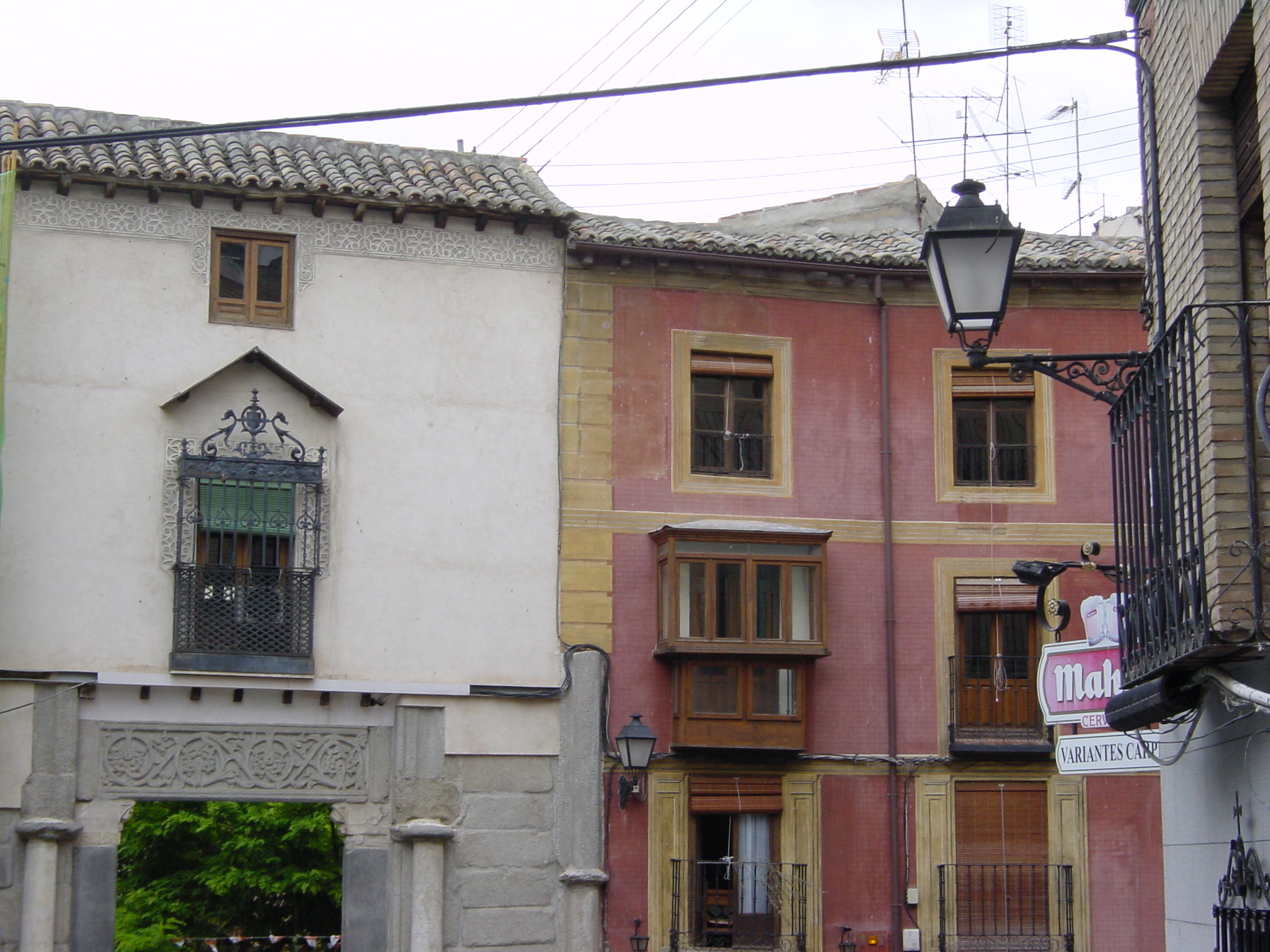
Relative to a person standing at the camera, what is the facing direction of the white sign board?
facing the viewer

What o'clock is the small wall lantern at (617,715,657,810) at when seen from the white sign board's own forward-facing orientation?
The small wall lantern is roughly at 5 o'clock from the white sign board.

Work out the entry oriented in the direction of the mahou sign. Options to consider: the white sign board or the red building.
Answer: the red building

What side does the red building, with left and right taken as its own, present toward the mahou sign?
front

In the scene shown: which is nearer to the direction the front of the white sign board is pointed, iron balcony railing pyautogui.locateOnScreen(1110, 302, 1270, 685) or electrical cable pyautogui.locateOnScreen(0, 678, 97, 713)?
the iron balcony railing

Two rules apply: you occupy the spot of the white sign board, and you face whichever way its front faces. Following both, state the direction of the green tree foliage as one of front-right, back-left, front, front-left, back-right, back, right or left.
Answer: back-right

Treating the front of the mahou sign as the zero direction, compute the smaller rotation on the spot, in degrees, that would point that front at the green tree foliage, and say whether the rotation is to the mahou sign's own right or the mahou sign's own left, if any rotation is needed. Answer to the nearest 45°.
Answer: approximately 135° to the mahou sign's own right

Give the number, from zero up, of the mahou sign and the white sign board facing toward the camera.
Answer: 2

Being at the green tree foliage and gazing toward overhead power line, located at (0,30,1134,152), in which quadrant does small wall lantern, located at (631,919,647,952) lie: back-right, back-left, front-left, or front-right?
front-left

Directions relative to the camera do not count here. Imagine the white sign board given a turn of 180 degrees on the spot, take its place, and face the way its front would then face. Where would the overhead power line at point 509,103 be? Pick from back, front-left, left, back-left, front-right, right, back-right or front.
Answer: back-left
